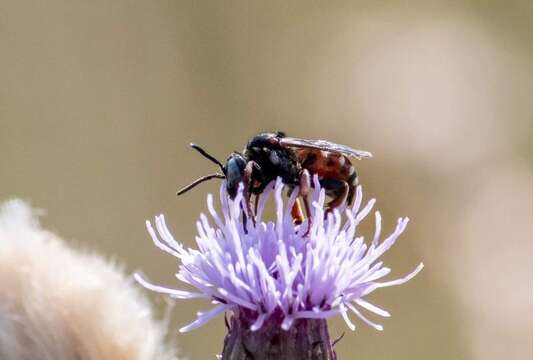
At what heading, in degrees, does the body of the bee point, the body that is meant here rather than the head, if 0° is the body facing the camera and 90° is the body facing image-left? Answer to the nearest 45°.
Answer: approximately 90°
